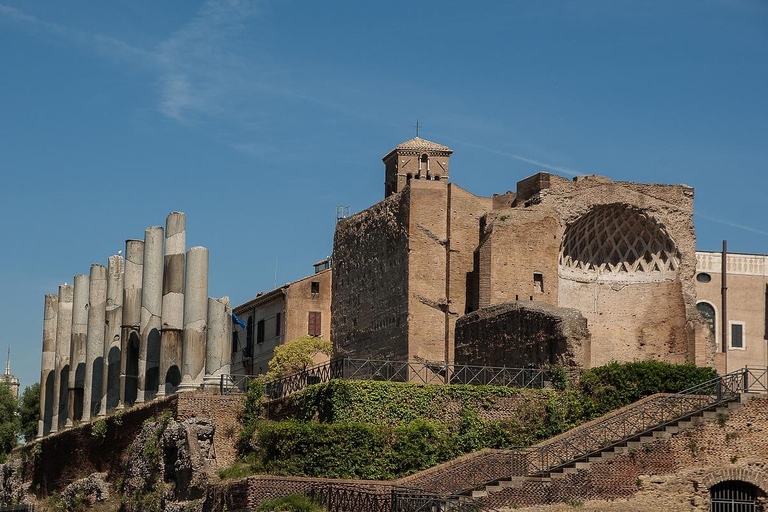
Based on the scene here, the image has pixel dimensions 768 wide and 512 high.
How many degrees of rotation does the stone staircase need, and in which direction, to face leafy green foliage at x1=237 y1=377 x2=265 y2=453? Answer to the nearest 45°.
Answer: approximately 45° to its right

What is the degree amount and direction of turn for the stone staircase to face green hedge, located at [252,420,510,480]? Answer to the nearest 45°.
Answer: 0° — it already faces it

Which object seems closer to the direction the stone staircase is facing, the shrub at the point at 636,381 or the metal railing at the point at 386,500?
the metal railing

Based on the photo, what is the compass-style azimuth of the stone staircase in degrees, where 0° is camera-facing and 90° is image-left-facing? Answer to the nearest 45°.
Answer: approximately 90°

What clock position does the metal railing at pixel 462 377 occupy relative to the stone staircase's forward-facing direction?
The metal railing is roughly at 2 o'clock from the stone staircase.

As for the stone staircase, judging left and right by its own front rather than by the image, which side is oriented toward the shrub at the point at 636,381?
right

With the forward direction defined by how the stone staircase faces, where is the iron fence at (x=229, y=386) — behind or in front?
in front

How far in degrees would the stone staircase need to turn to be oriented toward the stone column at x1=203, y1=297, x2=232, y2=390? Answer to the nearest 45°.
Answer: approximately 45° to its right

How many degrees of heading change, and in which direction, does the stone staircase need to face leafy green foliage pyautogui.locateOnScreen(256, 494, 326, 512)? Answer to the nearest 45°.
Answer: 0° — it already faces it

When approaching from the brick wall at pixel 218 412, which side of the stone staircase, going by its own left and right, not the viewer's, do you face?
front

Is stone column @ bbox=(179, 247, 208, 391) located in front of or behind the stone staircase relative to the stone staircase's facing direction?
in front

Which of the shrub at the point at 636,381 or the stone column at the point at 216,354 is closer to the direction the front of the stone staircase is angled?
the stone column
